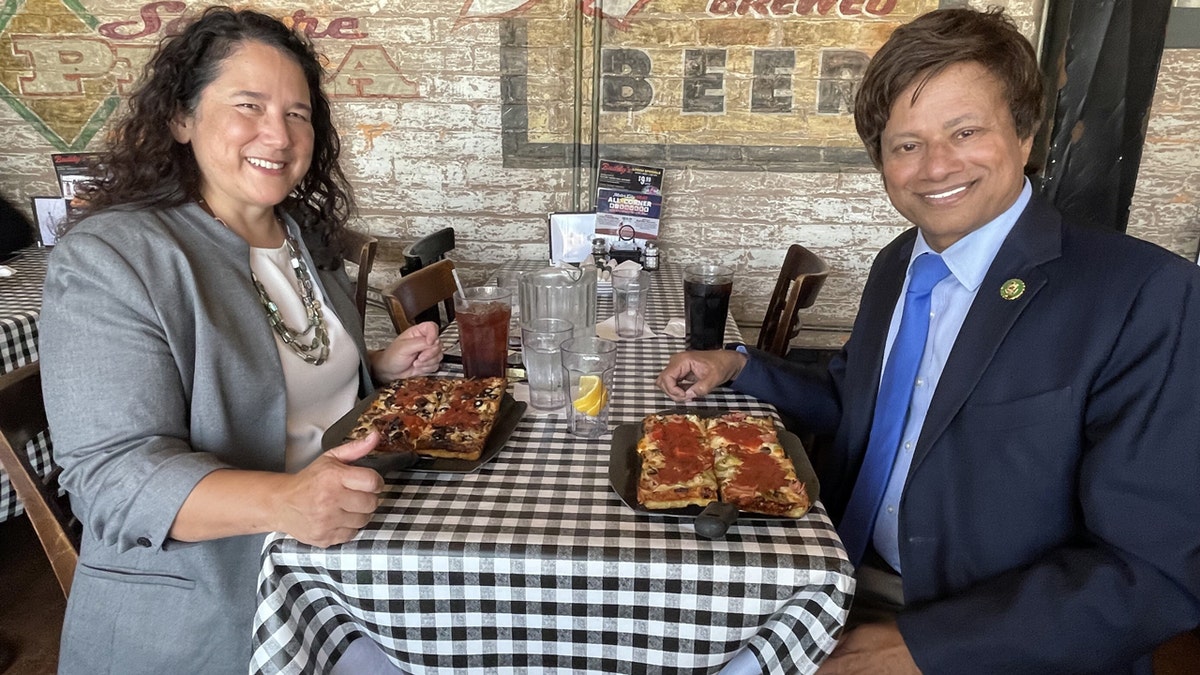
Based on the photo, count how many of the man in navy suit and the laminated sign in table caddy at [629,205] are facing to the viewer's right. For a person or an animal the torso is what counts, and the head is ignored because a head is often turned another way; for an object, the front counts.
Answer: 0

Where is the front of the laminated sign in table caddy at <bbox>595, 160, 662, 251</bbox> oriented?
toward the camera

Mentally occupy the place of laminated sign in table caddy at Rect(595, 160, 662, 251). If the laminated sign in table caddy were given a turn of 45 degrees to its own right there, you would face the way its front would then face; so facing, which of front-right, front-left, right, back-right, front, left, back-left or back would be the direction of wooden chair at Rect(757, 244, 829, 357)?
left

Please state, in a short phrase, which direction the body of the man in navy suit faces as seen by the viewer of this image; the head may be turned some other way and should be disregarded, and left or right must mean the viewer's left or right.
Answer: facing the viewer and to the left of the viewer

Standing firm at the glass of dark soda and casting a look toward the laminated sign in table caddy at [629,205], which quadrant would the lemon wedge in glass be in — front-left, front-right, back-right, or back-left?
back-left

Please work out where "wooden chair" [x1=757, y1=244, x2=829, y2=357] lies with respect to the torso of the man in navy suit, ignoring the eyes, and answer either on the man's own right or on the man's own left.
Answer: on the man's own right

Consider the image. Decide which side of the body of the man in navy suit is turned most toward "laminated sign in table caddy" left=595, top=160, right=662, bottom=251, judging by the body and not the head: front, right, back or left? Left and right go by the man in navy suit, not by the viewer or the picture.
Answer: right

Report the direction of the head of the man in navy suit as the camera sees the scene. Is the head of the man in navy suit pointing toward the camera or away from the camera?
toward the camera

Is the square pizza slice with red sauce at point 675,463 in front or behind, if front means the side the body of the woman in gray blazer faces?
in front

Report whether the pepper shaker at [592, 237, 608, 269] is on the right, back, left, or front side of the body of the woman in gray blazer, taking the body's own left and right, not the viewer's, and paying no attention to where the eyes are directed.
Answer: left

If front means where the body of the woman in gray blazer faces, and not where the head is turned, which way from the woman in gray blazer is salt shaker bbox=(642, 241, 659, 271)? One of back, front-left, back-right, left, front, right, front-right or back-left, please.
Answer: left

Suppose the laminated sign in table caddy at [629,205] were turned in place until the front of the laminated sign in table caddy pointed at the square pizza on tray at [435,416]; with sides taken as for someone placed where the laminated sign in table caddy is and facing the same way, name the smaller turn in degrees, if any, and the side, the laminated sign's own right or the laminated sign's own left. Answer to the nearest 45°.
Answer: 0° — it already faces it

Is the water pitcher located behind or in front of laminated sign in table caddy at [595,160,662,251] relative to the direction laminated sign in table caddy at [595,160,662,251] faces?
in front

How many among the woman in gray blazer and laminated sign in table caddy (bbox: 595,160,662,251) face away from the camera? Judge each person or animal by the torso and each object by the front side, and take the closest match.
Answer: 0

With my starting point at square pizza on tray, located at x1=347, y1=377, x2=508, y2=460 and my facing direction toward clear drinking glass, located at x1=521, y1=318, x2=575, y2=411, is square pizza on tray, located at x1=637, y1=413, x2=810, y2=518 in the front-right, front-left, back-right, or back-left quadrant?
front-right
